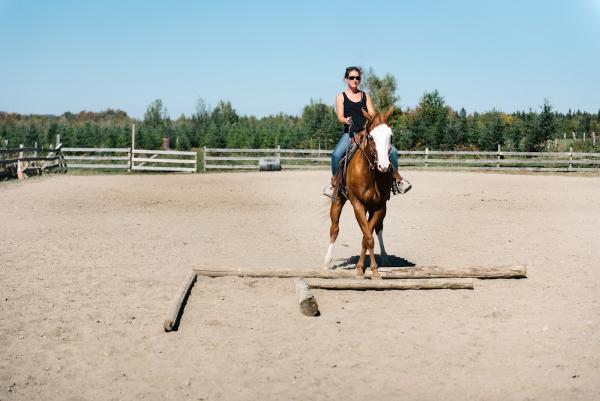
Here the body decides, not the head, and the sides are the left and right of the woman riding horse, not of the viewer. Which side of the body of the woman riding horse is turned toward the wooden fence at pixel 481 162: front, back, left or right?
back

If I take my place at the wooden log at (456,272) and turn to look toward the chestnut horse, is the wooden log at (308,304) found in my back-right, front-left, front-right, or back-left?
front-left

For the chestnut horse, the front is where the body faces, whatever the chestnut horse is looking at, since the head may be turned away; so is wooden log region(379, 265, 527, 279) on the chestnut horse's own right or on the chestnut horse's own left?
on the chestnut horse's own left

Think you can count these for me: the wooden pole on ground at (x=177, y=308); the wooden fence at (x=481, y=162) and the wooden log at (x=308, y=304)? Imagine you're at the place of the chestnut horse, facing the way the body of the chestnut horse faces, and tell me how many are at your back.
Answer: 1

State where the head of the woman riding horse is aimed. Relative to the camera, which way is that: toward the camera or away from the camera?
toward the camera

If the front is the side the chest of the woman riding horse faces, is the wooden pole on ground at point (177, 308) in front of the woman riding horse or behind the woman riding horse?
in front

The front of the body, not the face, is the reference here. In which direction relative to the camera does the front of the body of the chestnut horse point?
toward the camera

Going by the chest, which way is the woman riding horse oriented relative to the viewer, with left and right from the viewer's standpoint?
facing the viewer

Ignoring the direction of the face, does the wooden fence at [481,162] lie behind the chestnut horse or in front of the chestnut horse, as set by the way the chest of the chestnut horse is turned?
behind

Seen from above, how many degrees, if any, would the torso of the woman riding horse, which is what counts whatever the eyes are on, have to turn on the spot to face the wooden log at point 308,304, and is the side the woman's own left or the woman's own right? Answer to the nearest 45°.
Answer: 0° — they already face it
